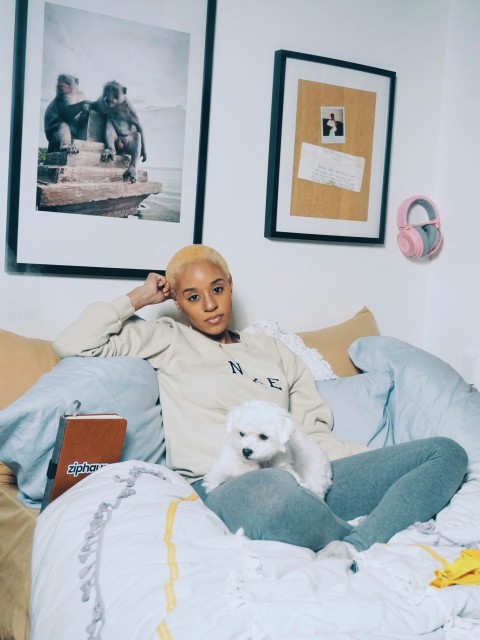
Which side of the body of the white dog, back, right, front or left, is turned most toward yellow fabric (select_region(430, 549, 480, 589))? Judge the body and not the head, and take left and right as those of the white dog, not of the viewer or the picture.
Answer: left

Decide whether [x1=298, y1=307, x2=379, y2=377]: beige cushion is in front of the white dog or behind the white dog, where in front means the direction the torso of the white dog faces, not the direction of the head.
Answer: behind

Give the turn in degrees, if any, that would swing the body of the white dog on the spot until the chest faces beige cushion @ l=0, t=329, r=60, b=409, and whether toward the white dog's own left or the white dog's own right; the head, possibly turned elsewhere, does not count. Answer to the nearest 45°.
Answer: approximately 45° to the white dog's own right

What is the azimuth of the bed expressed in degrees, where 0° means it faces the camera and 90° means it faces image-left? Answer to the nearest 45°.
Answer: approximately 0°

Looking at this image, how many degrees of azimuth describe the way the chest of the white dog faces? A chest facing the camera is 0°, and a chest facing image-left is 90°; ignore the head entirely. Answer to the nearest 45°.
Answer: approximately 45°
